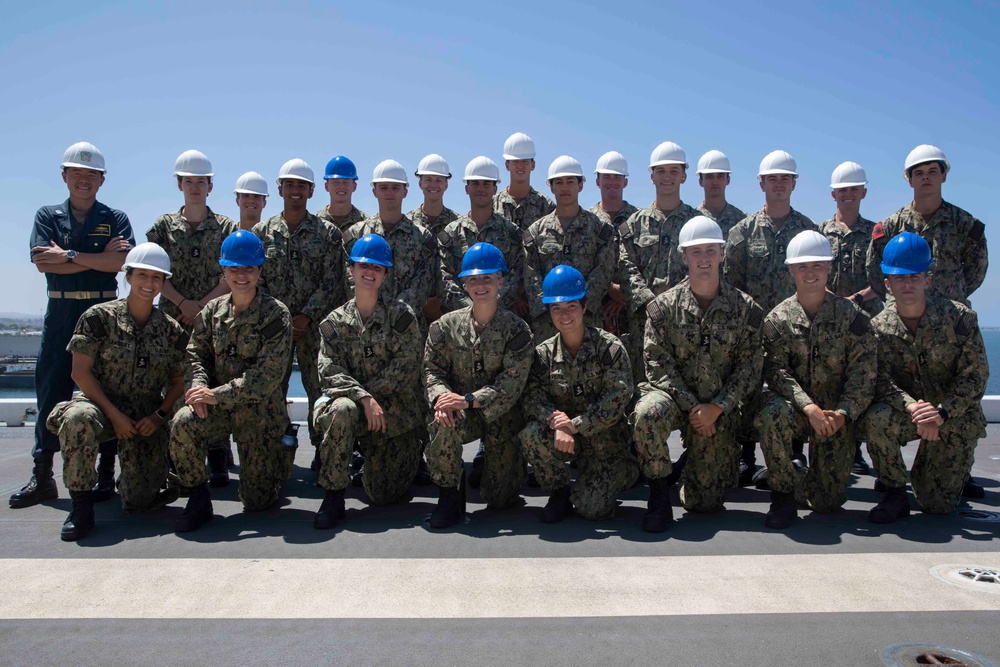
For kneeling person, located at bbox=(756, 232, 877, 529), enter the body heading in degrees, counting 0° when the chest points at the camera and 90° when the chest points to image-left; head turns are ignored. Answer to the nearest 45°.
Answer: approximately 0°

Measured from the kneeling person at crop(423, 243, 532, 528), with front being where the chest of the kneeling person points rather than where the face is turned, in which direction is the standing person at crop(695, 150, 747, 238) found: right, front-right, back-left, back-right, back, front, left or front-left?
back-left

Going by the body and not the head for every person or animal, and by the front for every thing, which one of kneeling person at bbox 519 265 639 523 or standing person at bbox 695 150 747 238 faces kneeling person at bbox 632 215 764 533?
the standing person

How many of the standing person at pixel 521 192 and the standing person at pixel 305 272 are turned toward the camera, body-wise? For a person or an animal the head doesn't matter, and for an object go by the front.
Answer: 2

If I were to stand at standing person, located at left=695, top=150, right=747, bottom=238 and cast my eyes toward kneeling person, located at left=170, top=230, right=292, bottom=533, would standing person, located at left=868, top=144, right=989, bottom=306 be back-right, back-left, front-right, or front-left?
back-left

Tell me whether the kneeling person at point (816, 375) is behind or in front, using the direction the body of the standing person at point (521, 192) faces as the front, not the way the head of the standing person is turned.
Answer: in front

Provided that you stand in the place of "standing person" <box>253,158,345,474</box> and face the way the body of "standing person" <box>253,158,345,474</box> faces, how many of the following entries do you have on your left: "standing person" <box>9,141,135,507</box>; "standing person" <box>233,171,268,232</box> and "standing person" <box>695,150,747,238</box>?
1

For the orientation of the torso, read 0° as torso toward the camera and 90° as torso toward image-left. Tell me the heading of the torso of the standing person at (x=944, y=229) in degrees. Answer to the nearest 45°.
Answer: approximately 0°

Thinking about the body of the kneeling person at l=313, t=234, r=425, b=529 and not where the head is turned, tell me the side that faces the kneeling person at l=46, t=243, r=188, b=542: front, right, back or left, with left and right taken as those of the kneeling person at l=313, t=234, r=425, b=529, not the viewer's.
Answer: right

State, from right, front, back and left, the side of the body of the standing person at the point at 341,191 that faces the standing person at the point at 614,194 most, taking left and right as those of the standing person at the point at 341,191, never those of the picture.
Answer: left

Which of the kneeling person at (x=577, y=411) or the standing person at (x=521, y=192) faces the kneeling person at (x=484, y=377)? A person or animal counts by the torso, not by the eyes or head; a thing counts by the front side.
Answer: the standing person
